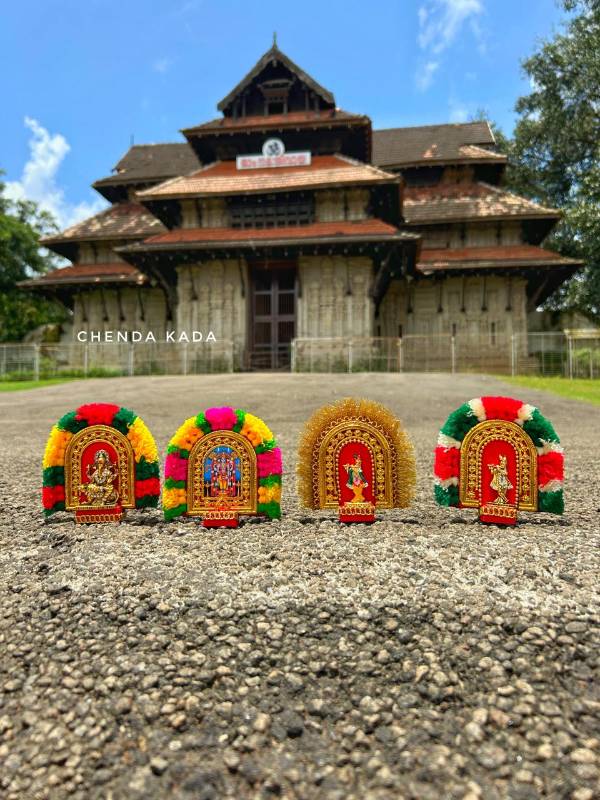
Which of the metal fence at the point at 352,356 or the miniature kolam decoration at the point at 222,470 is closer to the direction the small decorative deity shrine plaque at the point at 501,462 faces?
the miniature kolam decoration

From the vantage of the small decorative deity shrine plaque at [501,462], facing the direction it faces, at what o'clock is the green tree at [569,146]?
The green tree is roughly at 6 o'clock from the small decorative deity shrine plaque.

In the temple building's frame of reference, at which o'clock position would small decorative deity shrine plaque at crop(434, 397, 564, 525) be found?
The small decorative deity shrine plaque is roughly at 12 o'clock from the temple building.

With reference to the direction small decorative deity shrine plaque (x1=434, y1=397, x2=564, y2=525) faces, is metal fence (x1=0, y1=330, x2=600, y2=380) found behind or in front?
behind

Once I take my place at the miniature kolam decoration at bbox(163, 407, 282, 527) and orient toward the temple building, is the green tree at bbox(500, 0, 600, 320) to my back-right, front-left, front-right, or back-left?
front-right

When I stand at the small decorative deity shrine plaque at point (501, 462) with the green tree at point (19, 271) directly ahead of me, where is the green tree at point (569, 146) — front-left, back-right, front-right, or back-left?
front-right

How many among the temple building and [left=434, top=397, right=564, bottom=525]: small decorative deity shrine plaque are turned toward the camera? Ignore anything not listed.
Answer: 2

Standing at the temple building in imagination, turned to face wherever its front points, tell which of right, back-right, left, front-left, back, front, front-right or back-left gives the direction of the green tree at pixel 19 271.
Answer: back-right

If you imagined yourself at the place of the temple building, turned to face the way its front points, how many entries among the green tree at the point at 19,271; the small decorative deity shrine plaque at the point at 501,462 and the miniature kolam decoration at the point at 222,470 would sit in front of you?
2

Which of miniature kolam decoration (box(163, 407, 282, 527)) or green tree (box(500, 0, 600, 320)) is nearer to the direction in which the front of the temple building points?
the miniature kolam decoration

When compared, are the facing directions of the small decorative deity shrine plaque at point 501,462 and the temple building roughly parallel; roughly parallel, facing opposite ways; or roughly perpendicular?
roughly parallel

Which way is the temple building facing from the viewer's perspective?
toward the camera
